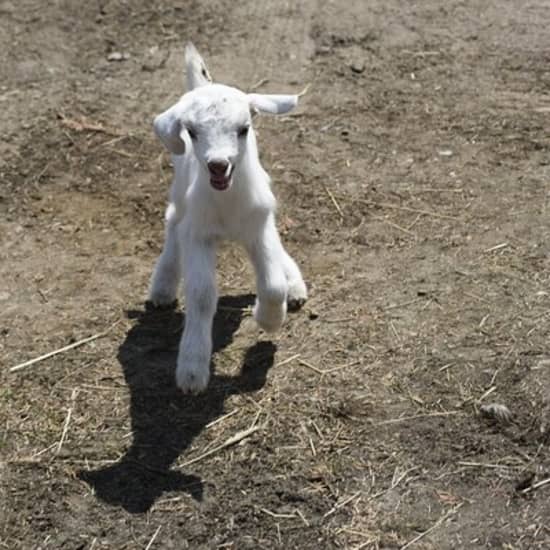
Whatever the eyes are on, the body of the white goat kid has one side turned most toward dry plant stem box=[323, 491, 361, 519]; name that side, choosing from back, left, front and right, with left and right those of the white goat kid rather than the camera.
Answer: front

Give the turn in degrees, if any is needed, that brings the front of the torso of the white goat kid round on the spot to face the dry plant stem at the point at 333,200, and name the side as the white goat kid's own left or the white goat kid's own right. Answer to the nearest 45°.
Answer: approximately 135° to the white goat kid's own left

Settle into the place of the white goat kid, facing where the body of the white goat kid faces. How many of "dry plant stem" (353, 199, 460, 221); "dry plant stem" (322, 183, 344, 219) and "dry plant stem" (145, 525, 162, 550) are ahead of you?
1

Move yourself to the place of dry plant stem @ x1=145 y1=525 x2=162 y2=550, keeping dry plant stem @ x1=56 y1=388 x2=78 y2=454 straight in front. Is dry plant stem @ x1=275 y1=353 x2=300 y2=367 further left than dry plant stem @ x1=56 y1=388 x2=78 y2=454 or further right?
right

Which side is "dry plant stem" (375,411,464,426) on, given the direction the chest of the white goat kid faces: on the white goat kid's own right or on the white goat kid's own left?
on the white goat kid's own left

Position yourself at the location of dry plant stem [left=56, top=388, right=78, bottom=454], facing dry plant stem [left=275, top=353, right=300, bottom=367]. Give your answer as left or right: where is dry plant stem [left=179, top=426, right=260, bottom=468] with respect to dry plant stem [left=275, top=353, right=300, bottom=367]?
right

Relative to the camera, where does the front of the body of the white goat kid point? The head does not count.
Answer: toward the camera

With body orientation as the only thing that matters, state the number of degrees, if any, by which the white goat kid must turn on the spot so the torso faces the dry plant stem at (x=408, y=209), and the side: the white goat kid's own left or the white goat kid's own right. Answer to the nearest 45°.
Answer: approximately 135° to the white goat kid's own left

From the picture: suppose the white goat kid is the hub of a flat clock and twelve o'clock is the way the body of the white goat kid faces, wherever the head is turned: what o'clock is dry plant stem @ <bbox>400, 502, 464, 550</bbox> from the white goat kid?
The dry plant stem is roughly at 11 o'clock from the white goat kid.
